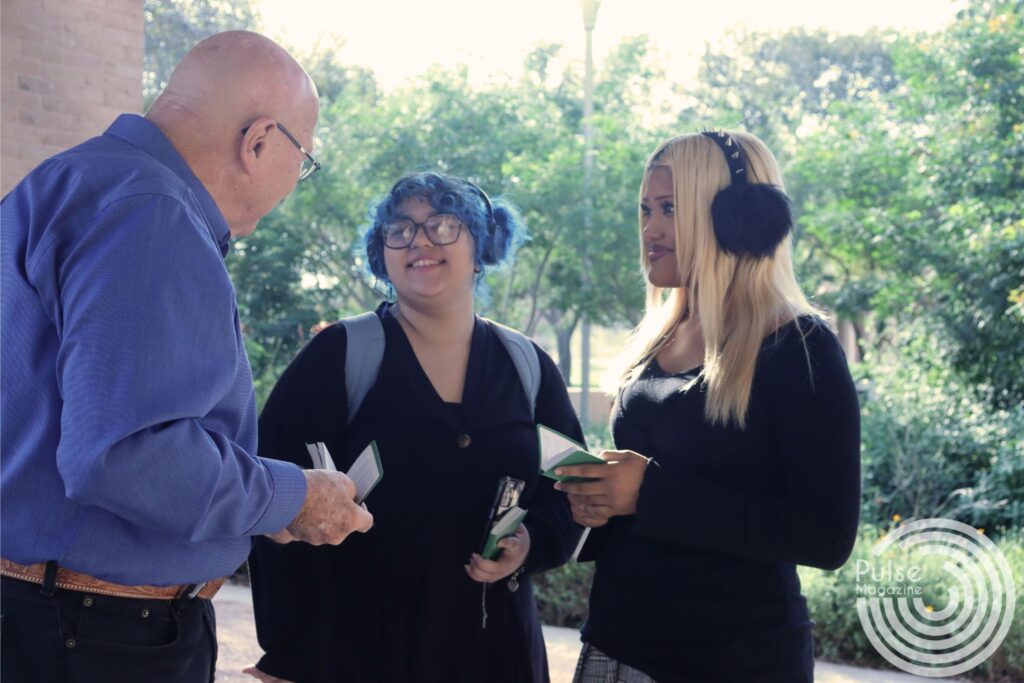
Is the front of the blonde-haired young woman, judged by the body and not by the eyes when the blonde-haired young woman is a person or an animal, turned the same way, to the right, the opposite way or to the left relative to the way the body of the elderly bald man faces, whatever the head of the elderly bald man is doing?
the opposite way

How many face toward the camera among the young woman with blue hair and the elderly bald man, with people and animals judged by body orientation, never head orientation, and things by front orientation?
1

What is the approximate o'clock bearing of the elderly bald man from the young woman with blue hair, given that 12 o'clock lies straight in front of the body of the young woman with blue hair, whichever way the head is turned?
The elderly bald man is roughly at 1 o'clock from the young woman with blue hair.

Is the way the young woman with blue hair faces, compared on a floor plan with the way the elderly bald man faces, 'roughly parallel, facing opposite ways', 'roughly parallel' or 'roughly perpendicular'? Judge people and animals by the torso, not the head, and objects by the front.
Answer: roughly perpendicular

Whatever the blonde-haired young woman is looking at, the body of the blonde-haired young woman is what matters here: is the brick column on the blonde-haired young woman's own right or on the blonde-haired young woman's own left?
on the blonde-haired young woman's own right

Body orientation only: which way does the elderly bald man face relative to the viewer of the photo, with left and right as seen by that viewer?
facing to the right of the viewer

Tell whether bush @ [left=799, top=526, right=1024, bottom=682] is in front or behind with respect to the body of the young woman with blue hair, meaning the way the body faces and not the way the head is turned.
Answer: behind

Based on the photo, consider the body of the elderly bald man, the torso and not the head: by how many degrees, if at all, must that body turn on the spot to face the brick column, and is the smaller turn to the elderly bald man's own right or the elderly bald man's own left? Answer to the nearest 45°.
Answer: approximately 90° to the elderly bald man's own left
